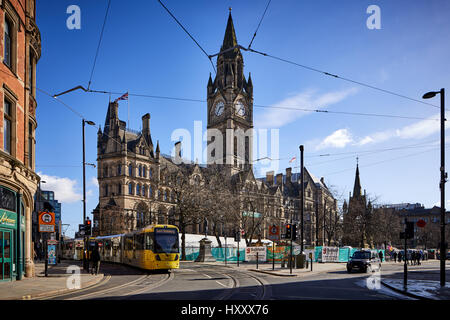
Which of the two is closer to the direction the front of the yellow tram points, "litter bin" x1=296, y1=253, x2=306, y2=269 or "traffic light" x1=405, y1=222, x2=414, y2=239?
the traffic light

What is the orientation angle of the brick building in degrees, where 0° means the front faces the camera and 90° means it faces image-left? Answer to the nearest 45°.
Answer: approximately 315°

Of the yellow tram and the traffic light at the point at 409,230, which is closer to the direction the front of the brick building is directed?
the traffic light

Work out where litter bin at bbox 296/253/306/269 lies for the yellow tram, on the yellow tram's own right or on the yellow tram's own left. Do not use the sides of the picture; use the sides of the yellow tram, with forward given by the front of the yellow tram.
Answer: on the yellow tram's own left

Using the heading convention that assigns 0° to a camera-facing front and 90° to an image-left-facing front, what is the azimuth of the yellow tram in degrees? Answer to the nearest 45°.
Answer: approximately 315°
